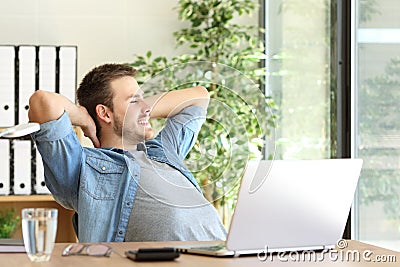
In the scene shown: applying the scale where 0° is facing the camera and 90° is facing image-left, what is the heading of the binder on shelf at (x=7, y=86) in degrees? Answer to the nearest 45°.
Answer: approximately 0°

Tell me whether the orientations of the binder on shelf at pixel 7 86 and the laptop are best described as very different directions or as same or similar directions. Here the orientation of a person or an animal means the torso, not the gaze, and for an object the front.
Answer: very different directions

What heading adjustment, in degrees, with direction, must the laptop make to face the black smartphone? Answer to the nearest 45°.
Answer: approximately 45° to its left

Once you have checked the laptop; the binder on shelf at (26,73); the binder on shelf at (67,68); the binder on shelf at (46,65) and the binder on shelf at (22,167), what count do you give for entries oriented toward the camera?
4

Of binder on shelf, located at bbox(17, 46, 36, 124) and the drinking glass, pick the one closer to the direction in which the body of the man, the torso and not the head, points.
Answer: the drinking glass

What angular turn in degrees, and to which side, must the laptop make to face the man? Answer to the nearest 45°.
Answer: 0° — it already faces them

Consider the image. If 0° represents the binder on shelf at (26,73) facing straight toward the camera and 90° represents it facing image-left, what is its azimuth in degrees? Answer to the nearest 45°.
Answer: approximately 0°
